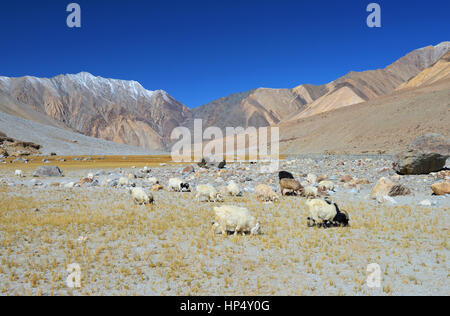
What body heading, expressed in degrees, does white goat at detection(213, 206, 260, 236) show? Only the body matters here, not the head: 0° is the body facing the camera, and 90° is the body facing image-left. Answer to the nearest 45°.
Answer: approximately 270°

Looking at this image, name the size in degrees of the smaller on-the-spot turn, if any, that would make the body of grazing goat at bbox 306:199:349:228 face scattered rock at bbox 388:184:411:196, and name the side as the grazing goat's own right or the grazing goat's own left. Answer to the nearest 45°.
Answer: approximately 45° to the grazing goat's own left

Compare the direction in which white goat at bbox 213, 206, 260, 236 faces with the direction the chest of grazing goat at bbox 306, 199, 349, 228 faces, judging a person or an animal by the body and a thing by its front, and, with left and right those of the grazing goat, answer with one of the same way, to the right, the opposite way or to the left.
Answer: the same way

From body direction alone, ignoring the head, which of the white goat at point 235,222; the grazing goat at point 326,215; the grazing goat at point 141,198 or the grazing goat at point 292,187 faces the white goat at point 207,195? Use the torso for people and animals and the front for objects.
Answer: the grazing goat at point 141,198

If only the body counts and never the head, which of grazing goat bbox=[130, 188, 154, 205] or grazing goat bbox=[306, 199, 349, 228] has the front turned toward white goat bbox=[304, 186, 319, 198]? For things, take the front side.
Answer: grazing goat bbox=[130, 188, 154, 205]

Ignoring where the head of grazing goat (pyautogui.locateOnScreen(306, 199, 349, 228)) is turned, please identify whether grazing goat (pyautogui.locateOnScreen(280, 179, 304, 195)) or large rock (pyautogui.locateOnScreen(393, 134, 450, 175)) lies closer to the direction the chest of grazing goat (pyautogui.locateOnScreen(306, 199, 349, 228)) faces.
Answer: the large rock

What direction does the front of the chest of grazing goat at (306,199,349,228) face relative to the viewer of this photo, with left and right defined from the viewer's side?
facing to the right of the viewer

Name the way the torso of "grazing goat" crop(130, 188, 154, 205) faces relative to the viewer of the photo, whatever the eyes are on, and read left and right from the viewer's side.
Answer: facing to the right of the viewer

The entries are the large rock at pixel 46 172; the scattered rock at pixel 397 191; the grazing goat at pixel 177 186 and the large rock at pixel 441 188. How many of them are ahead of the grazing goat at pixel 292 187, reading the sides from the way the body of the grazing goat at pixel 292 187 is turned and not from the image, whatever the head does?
2
